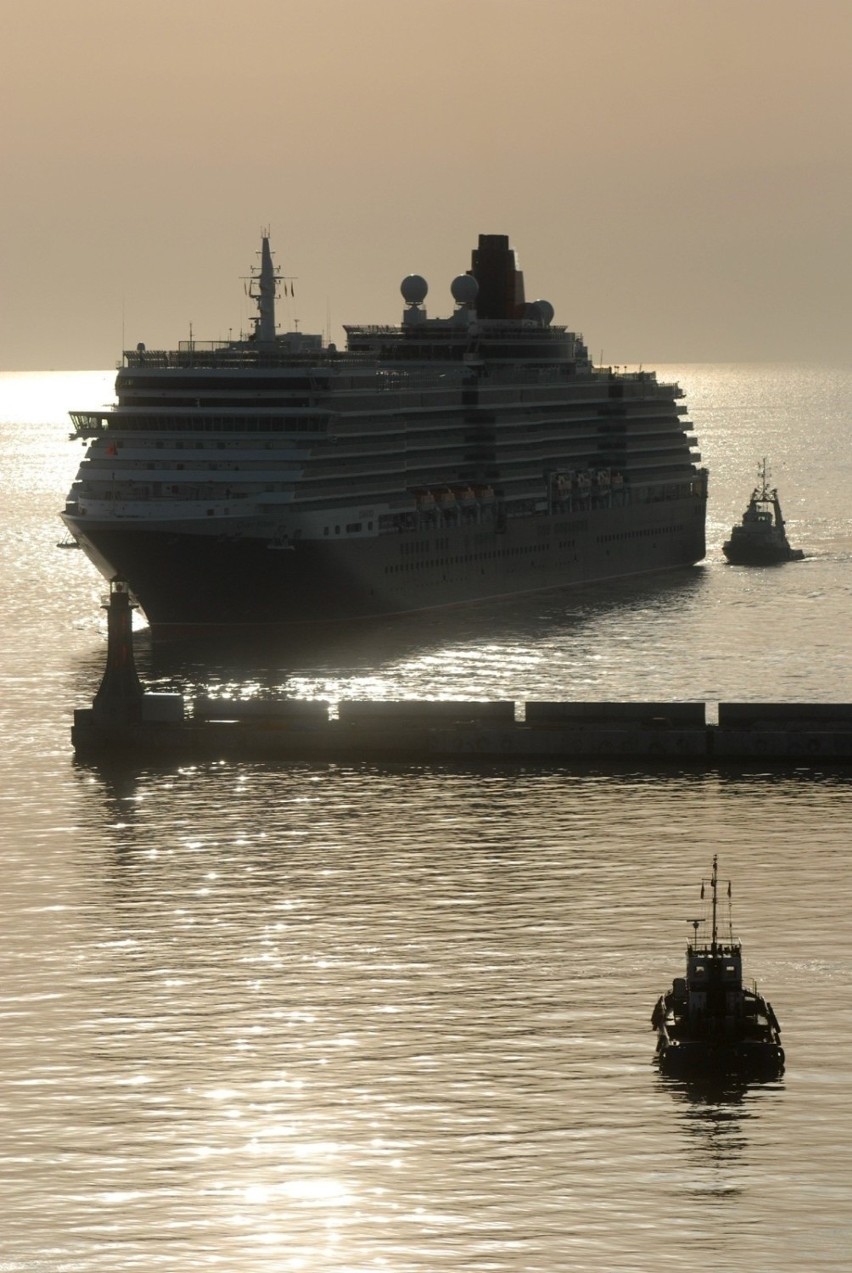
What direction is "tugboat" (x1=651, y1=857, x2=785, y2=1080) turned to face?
away from the camera
